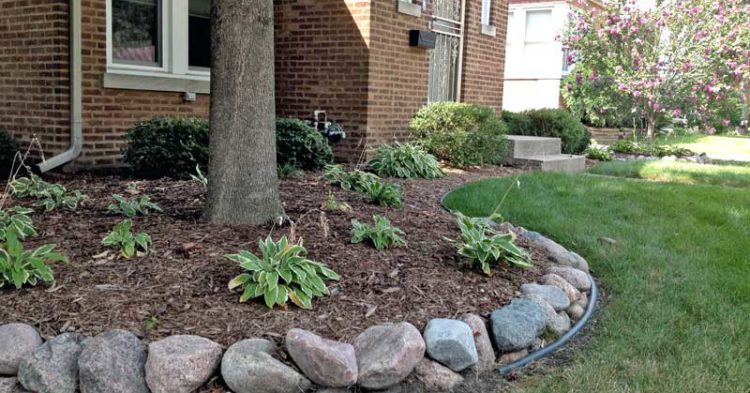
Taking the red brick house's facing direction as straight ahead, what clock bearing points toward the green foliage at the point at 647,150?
The green foliage is roughly at 10 o'clock from the red brick house.

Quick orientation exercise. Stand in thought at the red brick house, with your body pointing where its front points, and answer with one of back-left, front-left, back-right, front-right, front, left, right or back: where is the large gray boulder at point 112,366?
front-right

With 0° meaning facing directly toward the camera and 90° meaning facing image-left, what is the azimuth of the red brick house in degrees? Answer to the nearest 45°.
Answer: approximately 315°

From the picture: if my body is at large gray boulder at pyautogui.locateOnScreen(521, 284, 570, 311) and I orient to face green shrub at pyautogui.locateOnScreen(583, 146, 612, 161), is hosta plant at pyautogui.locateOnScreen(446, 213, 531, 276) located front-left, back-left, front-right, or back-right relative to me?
front-left

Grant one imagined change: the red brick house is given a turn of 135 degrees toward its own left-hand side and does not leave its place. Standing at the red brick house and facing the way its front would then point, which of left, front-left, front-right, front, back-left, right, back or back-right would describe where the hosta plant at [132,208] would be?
back

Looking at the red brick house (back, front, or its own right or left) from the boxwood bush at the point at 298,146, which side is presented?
front

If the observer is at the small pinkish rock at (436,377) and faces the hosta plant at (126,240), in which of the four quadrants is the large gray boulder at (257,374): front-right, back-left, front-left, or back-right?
front-left

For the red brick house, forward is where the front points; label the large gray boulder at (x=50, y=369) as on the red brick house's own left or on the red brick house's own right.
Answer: on the red brick house's own right

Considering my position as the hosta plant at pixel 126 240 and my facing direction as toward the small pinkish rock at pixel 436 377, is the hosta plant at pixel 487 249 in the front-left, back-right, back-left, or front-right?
front-left
